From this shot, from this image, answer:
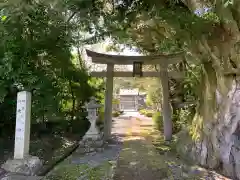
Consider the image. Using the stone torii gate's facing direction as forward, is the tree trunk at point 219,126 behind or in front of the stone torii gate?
in front

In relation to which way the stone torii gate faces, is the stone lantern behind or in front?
in front

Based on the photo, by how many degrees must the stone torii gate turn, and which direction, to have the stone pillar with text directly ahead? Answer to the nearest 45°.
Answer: approximately 45° to its right

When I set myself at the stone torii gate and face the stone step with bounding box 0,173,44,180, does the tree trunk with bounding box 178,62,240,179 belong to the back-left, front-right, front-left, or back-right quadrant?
front-left

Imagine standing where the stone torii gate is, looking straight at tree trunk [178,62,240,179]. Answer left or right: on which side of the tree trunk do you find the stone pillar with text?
right

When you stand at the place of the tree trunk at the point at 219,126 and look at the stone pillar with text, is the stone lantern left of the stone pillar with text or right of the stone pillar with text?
right

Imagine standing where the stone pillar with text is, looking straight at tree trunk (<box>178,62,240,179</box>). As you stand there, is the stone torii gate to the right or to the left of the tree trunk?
left

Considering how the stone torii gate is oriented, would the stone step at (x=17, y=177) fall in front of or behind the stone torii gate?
in front

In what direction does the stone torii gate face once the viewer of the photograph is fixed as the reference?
facing the viewer
